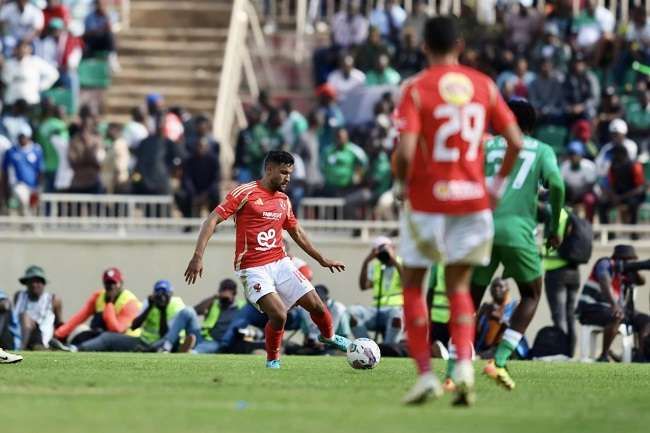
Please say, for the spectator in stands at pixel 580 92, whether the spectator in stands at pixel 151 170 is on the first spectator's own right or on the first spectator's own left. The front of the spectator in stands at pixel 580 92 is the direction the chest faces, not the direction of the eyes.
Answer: on the first spectator's own right

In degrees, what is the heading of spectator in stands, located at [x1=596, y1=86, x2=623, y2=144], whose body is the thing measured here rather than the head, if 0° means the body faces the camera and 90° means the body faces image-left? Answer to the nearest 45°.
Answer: approximately 45°

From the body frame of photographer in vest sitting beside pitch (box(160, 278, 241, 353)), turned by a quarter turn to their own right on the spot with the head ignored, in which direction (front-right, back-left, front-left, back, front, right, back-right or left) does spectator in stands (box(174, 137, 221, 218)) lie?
front-right

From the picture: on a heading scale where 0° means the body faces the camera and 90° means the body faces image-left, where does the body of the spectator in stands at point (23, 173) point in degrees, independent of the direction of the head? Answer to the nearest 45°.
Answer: approximately 0°

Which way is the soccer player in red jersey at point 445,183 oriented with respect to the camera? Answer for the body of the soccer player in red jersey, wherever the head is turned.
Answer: away from the camera
